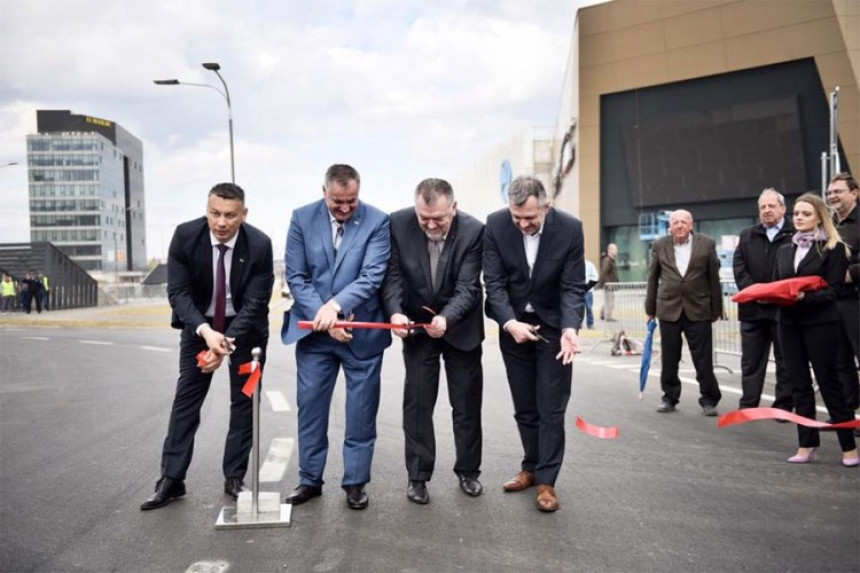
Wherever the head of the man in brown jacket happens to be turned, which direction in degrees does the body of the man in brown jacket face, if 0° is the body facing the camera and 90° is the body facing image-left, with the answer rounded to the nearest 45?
approximately 0°

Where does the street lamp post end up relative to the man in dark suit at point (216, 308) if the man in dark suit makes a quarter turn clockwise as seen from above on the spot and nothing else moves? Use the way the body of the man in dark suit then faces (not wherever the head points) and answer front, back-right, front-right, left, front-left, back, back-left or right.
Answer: right

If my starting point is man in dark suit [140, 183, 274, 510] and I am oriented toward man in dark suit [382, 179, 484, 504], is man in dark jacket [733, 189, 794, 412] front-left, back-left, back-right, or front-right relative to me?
front-left

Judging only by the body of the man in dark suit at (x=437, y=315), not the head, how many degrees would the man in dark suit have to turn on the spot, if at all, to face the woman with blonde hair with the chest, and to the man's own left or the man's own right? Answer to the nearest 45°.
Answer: approximately 90° to the man's own left

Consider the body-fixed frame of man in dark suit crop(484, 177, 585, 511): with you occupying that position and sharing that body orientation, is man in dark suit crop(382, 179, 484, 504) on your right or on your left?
on your right

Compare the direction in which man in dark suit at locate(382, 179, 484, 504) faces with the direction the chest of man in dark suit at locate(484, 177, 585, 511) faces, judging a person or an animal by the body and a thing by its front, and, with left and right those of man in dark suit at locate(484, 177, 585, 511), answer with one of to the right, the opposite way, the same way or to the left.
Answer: the same way

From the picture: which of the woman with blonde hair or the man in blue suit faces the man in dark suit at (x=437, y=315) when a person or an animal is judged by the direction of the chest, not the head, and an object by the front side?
the woman with blonde hair

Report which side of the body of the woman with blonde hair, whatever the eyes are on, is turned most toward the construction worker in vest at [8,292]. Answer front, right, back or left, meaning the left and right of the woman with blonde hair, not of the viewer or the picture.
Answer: right

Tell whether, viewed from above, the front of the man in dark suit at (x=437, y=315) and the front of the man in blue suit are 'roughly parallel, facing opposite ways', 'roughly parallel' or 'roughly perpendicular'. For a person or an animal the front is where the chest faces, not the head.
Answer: roughly parallel

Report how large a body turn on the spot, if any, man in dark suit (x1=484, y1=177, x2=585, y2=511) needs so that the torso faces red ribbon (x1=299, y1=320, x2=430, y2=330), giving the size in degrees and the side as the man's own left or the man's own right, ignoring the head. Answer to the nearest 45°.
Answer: approximately 45° to the man's own right

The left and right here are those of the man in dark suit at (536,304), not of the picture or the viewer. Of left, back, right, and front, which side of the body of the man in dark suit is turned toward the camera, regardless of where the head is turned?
front

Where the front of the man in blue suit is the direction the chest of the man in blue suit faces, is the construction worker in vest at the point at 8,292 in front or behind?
behind

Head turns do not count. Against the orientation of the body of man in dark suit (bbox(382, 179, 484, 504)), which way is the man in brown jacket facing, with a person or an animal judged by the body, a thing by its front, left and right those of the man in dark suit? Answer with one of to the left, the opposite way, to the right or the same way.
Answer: the same way

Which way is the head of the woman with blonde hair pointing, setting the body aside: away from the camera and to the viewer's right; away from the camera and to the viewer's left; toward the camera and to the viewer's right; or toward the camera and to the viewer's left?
toward the camera and to the viewer's left

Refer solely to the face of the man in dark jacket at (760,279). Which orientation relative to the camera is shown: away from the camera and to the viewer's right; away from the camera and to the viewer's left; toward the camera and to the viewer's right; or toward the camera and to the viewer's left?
toward the camera and to the viewer's left

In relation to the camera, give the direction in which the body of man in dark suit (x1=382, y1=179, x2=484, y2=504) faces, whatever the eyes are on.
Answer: toward the camera

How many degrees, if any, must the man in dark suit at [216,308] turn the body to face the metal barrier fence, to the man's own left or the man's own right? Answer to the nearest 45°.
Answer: approximately 135° to the man's own left

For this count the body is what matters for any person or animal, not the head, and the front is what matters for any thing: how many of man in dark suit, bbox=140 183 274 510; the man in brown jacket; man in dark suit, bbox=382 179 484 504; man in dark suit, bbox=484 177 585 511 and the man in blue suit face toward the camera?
5
